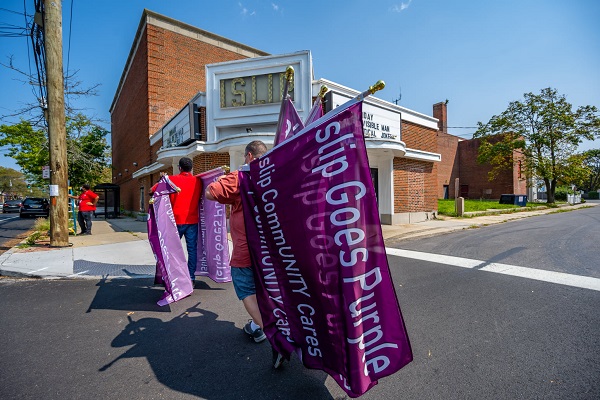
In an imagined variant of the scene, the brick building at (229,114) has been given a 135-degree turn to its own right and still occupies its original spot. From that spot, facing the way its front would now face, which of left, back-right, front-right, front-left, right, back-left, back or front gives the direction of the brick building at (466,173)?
right

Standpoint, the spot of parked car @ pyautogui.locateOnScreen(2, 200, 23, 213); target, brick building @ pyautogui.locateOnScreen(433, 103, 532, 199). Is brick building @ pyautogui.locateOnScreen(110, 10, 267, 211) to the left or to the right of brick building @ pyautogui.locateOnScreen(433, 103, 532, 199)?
right

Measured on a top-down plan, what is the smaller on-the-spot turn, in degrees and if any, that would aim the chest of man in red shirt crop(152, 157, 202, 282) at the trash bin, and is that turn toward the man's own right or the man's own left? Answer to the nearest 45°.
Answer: approximately 90° to the man's own right

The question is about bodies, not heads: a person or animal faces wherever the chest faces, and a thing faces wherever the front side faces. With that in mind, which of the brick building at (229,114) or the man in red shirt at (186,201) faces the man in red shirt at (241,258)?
the brick building

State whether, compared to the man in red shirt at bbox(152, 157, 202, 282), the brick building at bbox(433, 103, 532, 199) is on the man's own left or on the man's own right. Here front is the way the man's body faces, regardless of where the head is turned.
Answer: on the man's own right

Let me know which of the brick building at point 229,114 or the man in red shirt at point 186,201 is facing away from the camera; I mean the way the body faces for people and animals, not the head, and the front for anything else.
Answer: the man in red shirt

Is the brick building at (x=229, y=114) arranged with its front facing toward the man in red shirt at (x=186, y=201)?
yes

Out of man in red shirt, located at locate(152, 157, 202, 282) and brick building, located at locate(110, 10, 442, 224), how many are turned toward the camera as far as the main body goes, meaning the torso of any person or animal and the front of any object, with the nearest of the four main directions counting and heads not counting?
1

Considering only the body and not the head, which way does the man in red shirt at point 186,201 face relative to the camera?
away from the camera

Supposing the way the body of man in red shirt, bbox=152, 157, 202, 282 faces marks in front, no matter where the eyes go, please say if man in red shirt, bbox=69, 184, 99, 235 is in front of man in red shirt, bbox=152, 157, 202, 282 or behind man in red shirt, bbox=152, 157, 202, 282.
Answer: in front

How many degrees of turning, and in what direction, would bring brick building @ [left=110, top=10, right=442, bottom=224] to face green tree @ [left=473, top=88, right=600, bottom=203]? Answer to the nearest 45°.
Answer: approximately 90° to its left

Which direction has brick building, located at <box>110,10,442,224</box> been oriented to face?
toward the camera

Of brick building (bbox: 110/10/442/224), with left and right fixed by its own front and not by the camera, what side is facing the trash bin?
left

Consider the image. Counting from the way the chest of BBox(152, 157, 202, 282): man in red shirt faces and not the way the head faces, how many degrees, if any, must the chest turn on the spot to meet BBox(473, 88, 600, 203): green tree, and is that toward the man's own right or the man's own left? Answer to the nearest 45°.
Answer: approximately 90° to the man's own right

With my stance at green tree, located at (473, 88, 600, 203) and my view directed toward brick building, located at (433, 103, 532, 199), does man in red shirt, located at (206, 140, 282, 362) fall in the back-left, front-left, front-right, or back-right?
back-left

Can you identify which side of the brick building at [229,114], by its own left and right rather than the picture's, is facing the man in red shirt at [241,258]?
front

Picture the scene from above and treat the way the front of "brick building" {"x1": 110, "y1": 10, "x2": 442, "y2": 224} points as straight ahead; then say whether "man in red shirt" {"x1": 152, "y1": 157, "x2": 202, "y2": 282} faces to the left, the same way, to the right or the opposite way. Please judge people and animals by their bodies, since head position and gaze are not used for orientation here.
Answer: the opposite way

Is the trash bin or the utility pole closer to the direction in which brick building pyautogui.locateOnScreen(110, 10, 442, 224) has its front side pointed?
the utility pole
